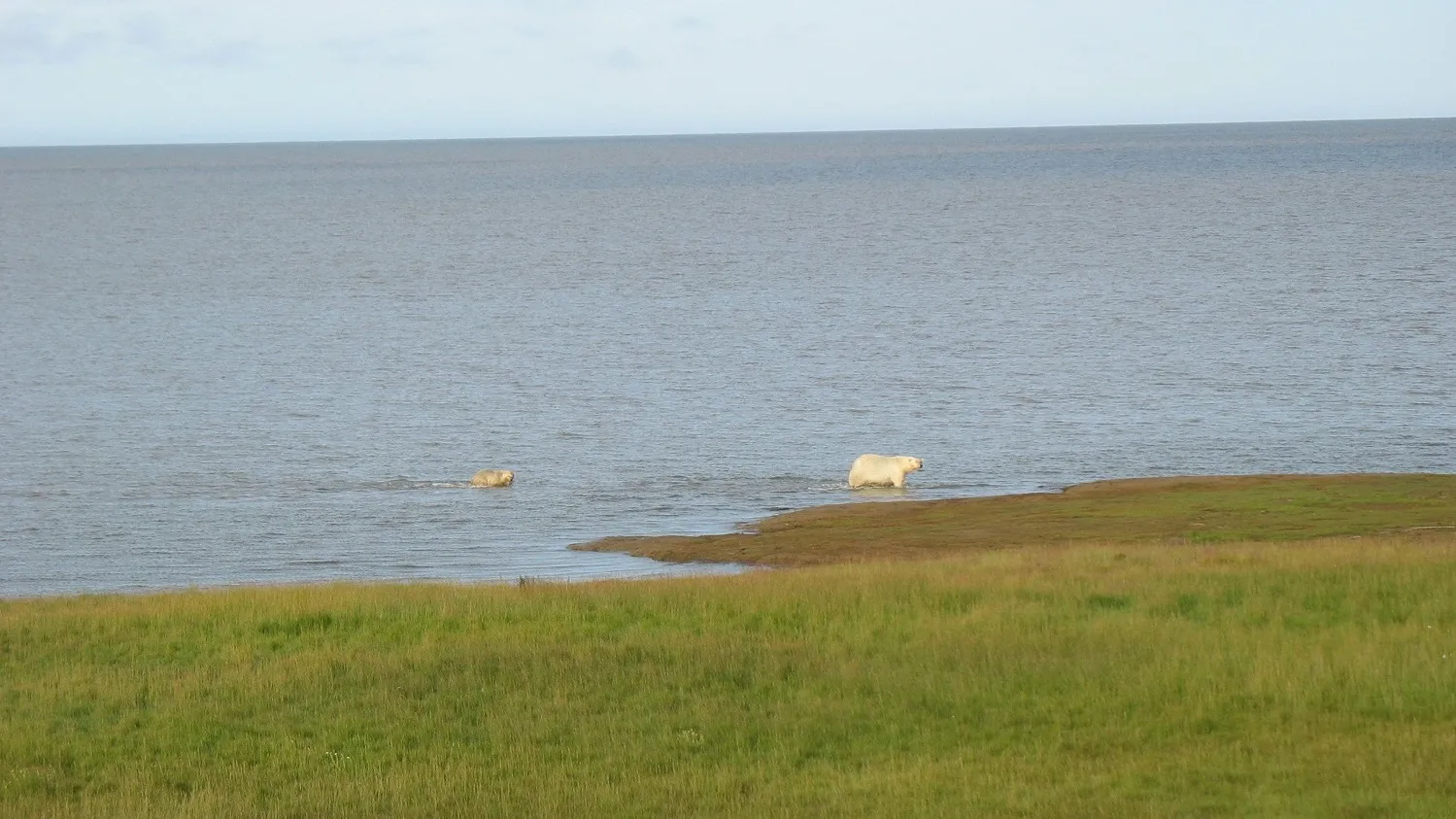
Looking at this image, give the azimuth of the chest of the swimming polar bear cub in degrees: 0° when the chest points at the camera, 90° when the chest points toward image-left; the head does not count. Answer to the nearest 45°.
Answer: approximately 270°

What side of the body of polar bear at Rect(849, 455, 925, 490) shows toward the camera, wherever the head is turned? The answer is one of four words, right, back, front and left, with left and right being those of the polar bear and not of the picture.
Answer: right

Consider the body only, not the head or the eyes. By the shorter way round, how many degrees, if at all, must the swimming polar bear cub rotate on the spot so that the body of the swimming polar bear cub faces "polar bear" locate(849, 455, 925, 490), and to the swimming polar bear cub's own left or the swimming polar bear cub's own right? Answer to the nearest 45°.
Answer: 0° — it already faces it

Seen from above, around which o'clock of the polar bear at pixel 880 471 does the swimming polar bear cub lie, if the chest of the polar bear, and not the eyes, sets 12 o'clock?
The swimming polar bear cub is roughly at 6 o'clock from the polar bear.

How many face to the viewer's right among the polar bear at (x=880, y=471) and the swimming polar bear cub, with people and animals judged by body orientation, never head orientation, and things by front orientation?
2
